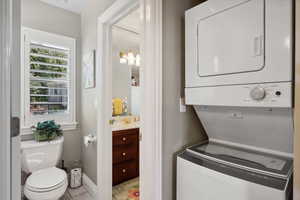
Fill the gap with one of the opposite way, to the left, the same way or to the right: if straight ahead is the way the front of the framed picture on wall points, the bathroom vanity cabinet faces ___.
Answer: to the left

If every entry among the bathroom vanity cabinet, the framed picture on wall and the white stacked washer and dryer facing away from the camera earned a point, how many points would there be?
0

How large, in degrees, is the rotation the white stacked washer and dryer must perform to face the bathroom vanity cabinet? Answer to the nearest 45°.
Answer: approximately 90° to its right

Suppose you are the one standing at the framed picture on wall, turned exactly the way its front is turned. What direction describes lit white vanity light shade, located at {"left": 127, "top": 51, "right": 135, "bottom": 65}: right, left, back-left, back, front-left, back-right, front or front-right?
back

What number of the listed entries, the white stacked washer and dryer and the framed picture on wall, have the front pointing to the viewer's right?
0

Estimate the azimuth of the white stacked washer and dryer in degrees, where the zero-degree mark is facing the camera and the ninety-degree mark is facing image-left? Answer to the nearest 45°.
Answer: approximately 45°

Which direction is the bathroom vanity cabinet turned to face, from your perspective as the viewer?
facing the viewer and to the right of the viewer

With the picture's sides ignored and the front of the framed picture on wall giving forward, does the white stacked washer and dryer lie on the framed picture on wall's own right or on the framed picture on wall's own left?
on the framed picture on wall's own left

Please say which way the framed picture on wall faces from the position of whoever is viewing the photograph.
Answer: facing the viewer and to the left of the viewer
